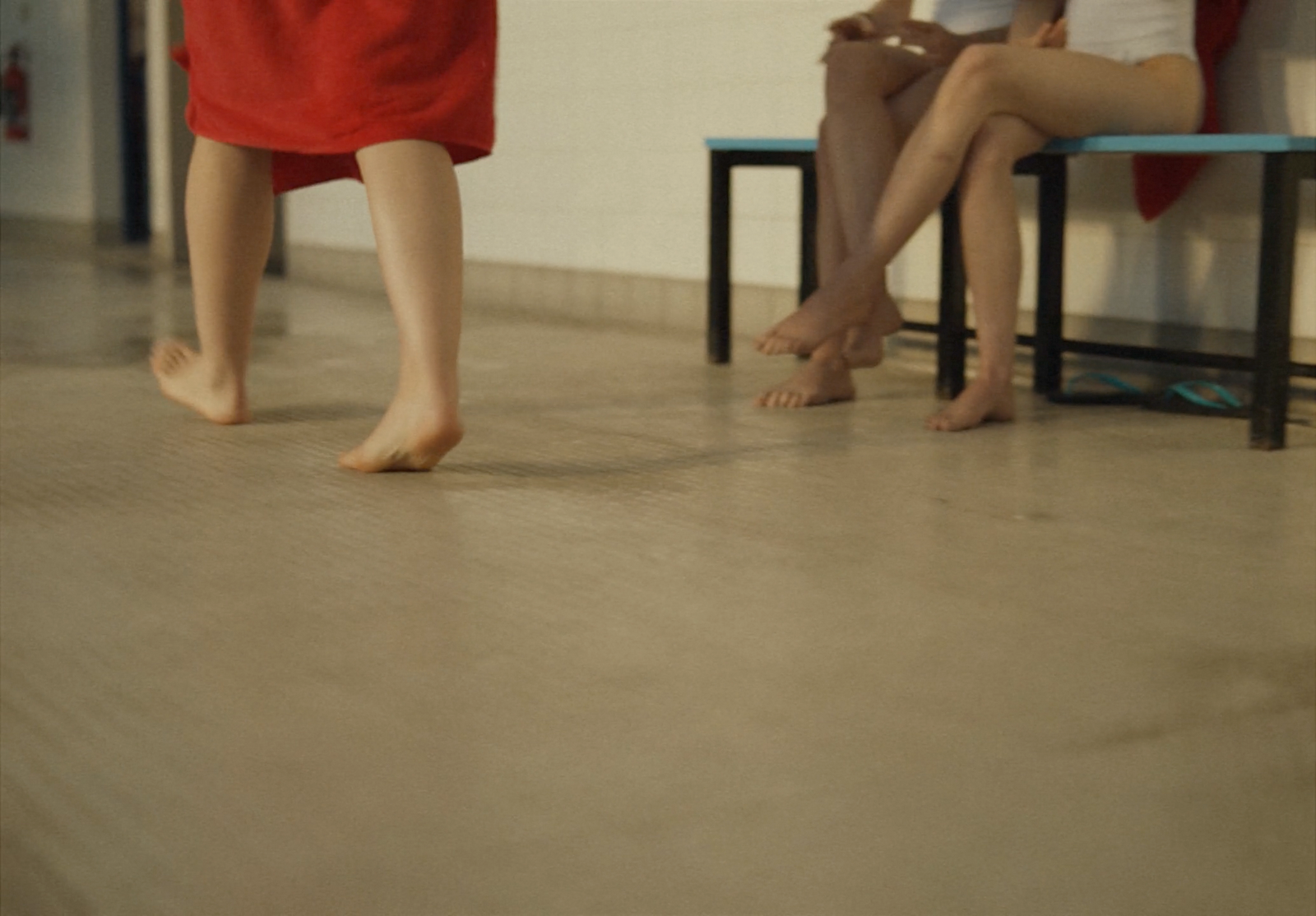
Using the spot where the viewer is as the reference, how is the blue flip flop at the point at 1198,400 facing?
facing to the left of the viewer

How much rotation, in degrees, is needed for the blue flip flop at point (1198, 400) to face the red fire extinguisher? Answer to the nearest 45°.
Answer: approximately 45° to its right
